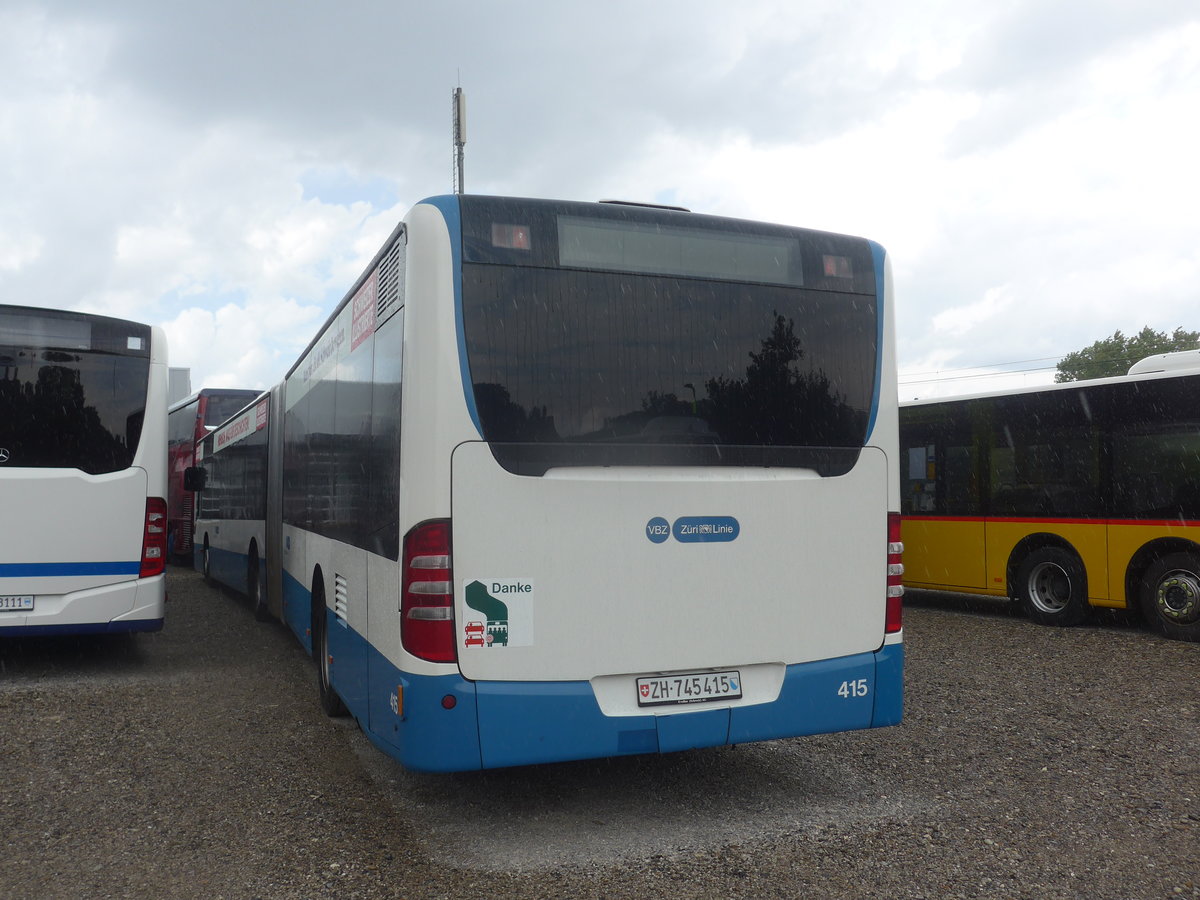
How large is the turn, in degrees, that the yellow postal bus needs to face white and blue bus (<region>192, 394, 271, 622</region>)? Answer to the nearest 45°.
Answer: approximately 45° to its left

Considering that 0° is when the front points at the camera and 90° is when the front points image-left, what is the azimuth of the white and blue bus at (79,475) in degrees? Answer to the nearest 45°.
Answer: approximately 180°

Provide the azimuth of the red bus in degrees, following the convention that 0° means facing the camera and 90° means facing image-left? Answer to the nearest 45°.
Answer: approximately 135°

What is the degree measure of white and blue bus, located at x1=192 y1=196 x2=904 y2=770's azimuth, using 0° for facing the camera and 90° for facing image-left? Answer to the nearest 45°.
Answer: approximately 135°

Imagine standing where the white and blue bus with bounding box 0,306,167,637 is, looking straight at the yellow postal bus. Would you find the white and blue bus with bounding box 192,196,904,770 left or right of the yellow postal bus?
right

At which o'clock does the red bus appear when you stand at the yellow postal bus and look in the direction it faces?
The red bus is roughly at 11 o'clock from the yellow postal bus.

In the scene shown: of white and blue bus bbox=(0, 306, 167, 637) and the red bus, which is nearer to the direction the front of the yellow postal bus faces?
the red bus
